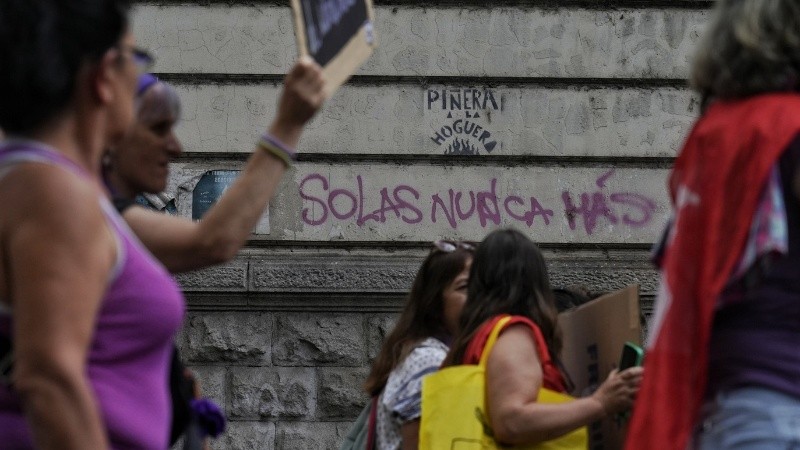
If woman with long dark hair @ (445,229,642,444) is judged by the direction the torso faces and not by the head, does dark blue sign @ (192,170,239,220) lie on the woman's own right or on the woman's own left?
on the woman's own left

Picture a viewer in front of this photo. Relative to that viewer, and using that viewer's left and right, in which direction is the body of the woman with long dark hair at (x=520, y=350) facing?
facing away from the viewer and to the right of the viewer

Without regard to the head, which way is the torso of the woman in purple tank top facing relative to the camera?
to the viewer's right

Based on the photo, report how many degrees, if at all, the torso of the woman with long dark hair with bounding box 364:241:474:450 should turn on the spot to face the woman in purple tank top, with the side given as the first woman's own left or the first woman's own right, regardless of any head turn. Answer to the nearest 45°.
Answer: approximately 90° to the first woman's own right

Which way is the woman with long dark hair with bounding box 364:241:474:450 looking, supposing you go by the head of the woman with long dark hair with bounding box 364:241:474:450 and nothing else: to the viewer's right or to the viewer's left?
to the viewer's right

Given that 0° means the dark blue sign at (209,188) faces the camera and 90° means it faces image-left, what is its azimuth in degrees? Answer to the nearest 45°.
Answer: approximately 0°

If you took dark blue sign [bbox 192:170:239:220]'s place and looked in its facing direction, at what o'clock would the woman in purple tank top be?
The woman in purple tank top is roughly at 12 o'clock from the dark blue sign.

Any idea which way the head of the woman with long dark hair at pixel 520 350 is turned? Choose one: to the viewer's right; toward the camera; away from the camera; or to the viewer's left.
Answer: away from the camera

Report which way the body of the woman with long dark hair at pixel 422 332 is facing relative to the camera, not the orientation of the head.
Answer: to the viewer's right

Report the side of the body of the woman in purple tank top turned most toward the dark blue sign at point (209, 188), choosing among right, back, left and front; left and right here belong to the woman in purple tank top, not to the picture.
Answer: left
